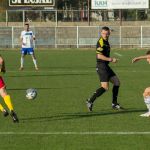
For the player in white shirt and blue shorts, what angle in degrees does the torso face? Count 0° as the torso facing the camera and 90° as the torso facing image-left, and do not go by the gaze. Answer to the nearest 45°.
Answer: approximately 0°

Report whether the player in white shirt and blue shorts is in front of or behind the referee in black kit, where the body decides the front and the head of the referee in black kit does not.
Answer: behind

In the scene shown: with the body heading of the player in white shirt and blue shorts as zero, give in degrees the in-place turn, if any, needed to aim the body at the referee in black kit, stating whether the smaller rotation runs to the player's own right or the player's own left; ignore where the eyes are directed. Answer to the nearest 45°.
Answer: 0° — they already face them
